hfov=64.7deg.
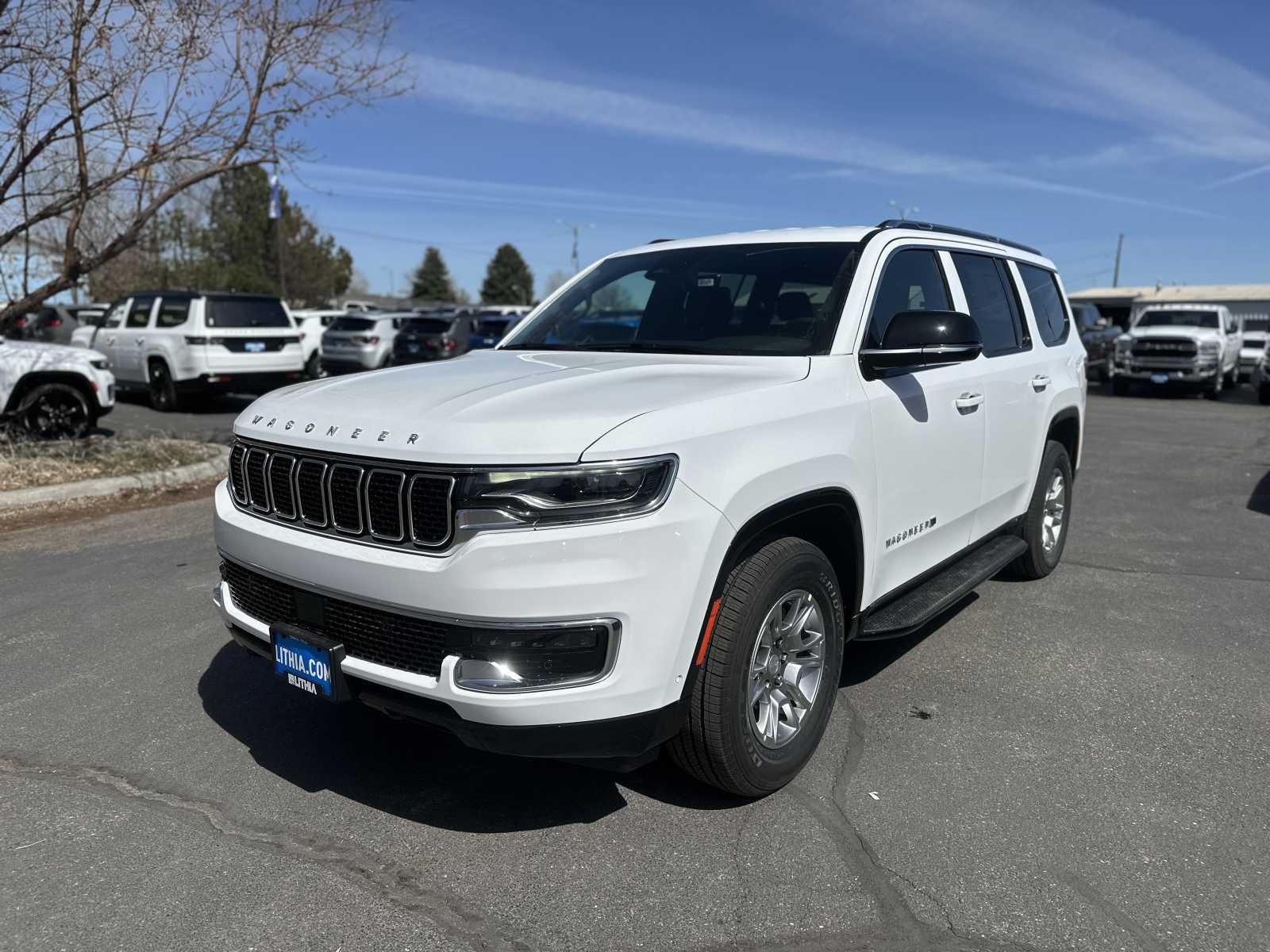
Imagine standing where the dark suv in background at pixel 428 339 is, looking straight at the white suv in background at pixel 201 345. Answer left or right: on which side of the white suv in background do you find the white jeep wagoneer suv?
left

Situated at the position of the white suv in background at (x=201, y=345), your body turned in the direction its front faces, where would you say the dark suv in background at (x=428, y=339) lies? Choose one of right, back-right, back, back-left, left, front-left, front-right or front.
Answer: right

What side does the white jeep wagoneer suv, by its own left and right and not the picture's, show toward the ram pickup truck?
back

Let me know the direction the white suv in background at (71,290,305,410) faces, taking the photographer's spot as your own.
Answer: facing away from the viewer and to the left of the viewer

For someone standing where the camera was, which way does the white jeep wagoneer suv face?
facing the viewer and to the left of the viewer

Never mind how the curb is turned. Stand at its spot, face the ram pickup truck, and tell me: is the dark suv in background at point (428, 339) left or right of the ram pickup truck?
left

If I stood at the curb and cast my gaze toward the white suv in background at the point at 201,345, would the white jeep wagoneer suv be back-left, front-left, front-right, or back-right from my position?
back-right

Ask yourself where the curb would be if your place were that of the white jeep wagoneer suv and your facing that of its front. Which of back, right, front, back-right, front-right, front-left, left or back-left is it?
right

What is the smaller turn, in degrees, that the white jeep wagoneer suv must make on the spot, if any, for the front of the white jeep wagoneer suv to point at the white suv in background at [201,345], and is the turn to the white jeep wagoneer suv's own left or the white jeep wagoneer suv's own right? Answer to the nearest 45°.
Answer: approximately 90° to the white jeep wagoneer suv's own right

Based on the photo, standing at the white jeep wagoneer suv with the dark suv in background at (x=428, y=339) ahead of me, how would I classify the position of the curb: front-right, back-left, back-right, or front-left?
front-left

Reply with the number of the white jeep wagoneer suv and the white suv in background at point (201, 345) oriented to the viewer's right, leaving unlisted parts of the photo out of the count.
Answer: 0

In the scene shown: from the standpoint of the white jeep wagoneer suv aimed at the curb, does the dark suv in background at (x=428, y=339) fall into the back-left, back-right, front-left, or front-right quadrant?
front-right

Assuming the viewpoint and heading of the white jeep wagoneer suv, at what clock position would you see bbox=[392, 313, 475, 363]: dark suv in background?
The dark suv in background is roughly at 4 o'clock from the white jeep wagoneer suv.

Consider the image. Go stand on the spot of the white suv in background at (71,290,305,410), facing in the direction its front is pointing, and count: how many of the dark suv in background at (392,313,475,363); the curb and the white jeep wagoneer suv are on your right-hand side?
1
